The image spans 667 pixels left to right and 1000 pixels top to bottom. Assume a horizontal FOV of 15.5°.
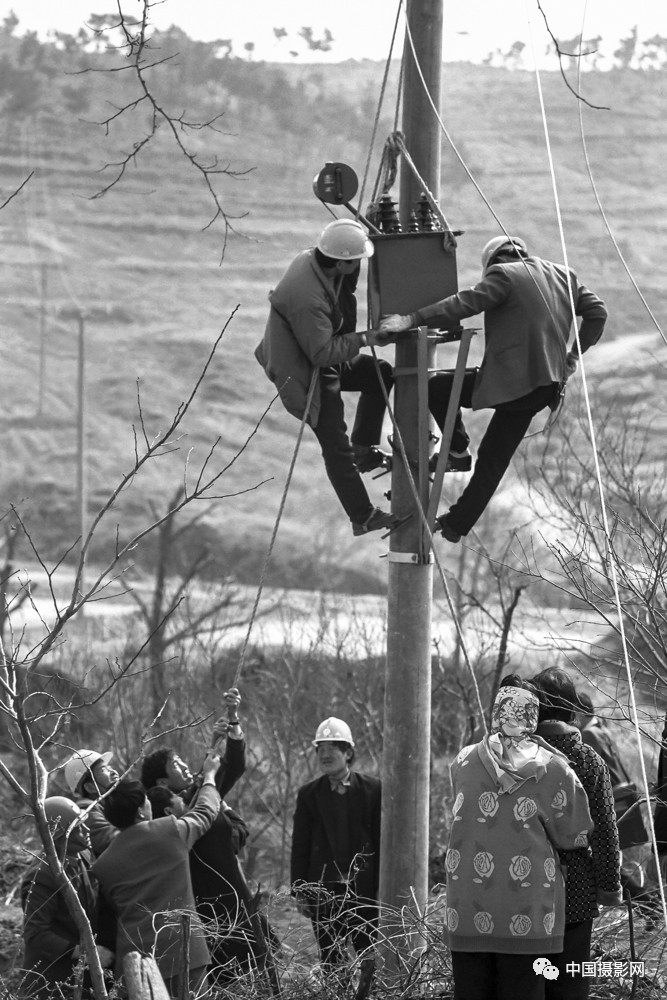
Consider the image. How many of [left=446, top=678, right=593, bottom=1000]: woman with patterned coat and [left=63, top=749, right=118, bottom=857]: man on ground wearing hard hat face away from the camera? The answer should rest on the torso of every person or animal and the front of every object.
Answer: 1

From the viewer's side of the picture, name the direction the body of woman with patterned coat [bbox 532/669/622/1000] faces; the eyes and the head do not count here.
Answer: away from the camera

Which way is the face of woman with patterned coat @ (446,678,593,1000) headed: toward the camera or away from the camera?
away from the camera

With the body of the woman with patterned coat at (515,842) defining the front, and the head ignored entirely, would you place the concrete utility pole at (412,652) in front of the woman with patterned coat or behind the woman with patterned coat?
in front

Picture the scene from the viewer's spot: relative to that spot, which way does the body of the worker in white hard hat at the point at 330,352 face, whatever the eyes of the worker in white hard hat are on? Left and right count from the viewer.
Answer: facing to the right of the viewer

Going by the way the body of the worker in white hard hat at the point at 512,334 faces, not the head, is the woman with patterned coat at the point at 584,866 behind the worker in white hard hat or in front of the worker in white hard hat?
behind

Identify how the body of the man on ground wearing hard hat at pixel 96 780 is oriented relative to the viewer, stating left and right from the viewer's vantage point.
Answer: facing to the right of the viewer

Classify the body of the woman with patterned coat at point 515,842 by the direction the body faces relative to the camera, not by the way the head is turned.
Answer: away from the camera

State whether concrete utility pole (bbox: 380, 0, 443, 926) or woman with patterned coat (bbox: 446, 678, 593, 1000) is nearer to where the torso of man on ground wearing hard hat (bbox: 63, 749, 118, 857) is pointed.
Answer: the concrete utility pole

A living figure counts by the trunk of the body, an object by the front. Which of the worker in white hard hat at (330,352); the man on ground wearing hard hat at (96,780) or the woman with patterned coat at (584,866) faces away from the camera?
the woman with patterned coat
